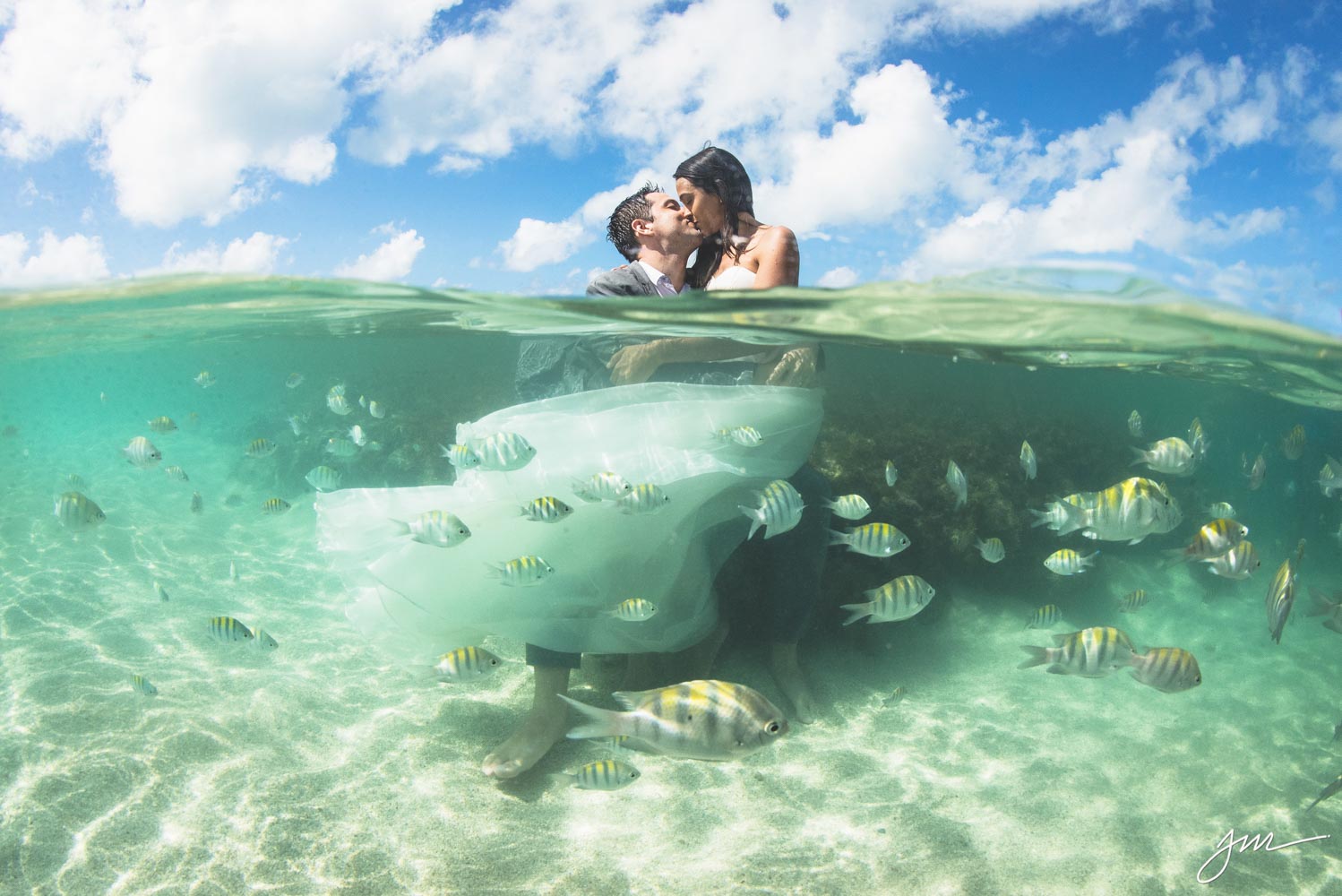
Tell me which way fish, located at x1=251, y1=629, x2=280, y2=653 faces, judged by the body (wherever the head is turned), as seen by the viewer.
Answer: to the viewer's right

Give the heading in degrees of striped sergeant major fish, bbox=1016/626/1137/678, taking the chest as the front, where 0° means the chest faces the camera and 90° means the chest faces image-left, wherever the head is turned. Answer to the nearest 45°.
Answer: approximately 270°

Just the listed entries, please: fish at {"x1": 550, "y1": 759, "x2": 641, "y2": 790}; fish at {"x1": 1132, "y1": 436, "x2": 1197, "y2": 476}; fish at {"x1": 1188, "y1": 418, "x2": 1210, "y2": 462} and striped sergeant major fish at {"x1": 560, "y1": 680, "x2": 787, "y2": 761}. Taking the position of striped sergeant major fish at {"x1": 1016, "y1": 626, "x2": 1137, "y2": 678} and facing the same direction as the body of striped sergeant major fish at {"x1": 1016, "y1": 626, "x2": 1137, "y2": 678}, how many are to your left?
2

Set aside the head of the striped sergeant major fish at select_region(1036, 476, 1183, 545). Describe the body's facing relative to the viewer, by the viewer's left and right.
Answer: facing to the right of the viewer

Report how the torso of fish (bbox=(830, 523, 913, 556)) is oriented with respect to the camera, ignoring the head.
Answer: to the viewer's right

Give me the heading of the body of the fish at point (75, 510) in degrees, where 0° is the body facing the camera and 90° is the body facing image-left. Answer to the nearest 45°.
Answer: approximately 270°

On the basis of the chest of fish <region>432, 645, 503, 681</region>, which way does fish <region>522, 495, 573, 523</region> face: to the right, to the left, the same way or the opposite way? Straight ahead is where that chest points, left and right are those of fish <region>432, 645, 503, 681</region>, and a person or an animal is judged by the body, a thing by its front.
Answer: the same way

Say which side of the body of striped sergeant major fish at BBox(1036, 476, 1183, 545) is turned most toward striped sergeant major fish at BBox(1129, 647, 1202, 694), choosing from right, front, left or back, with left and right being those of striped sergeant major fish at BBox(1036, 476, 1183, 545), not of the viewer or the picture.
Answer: right

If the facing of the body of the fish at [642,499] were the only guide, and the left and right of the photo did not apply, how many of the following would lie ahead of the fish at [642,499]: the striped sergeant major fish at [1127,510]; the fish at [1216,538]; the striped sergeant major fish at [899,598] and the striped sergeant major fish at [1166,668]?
4

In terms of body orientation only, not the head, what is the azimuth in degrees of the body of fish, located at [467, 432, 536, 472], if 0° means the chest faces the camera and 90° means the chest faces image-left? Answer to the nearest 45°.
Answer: approximately 270°

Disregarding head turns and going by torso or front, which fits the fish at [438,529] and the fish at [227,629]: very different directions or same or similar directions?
same or similar directions

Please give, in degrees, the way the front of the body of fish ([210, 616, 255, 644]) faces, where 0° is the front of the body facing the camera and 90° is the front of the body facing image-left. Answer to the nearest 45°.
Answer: approximately 270°

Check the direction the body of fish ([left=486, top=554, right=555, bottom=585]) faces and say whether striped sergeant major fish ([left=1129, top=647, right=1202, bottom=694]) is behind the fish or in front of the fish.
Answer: in front
